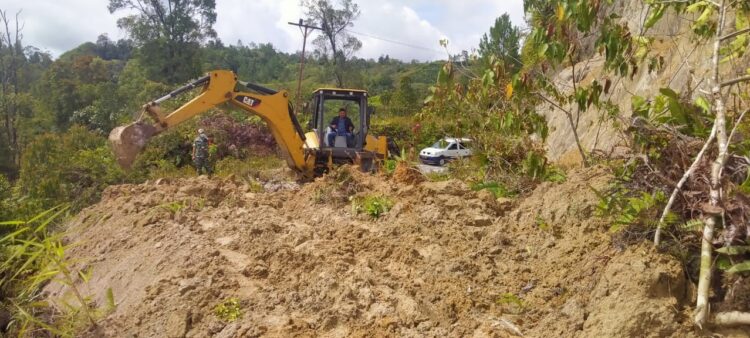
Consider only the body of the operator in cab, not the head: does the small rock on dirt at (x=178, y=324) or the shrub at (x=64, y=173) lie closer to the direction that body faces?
the small rock on dirt

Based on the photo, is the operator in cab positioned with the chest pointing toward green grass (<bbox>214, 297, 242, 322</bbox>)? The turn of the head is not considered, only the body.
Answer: yes

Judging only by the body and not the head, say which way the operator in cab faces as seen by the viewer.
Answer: toward the camera

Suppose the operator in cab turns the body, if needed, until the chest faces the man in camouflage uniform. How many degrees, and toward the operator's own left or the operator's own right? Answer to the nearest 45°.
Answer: approximately 135° to the operator's own right

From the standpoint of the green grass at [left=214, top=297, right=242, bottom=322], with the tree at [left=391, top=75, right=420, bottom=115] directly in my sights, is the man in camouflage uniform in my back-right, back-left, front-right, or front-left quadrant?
front-left

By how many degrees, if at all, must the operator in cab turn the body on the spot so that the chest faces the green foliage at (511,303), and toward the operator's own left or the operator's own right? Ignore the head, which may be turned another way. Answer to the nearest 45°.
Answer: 0° — they already face it

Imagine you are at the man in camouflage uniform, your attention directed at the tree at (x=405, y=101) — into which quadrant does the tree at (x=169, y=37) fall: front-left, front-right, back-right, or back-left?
front-left

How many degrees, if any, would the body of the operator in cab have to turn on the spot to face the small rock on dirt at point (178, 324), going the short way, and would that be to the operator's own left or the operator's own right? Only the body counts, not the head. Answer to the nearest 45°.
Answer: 0° — they already face it

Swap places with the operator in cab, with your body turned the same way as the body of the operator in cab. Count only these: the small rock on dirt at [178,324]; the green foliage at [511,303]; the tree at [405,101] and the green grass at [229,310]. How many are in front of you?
3

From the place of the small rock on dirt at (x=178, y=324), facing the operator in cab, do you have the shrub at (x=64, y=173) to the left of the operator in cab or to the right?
left

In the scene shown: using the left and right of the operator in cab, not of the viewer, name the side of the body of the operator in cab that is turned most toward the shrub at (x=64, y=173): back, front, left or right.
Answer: right

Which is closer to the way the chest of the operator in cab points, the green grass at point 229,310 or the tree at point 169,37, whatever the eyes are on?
the green grass
